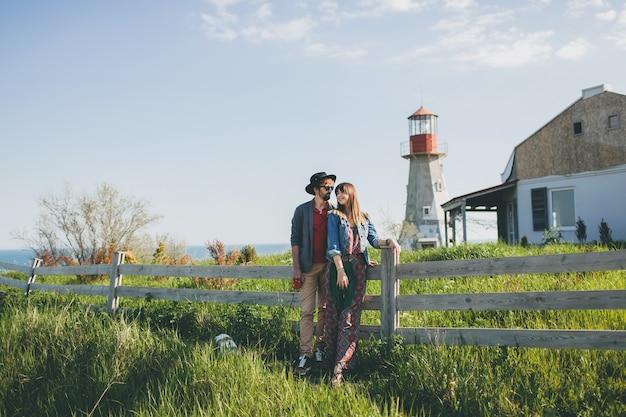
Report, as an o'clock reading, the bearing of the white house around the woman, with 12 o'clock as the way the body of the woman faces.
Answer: The white house is roughly at 7 o'clock from the woman.

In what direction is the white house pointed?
to the viewer's left

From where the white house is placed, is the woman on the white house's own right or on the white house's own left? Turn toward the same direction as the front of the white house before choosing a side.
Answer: on the white house's own left

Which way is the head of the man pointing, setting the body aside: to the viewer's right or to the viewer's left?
to the viewer's right

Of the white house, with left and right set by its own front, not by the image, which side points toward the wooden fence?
left

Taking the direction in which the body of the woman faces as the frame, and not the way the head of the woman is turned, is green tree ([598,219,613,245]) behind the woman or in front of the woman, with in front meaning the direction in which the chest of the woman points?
behind

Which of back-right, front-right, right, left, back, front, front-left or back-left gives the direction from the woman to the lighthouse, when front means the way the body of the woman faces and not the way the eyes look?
back

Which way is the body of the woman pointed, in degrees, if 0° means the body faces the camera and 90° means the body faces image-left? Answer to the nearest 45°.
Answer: approximately 0°

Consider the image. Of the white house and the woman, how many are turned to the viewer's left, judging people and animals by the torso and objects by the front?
1

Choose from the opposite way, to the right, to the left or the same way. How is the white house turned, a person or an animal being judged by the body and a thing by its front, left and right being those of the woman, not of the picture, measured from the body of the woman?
to the right

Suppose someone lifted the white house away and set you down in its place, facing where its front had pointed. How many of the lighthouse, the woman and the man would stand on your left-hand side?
2
